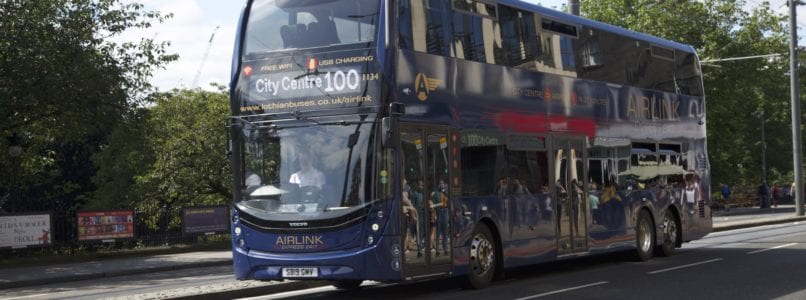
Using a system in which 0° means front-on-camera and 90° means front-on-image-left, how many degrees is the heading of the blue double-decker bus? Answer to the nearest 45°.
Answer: approximately 45°

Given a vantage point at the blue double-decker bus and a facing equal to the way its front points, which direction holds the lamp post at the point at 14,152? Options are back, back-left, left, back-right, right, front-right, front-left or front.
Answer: right

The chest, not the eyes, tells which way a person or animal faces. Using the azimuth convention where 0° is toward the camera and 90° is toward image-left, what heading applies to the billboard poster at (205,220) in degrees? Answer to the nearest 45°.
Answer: approximately 0°

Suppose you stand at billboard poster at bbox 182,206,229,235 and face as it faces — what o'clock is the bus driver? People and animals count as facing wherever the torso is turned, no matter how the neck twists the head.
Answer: The bus driver is roughly at 12 o'clock from the billboard poster.

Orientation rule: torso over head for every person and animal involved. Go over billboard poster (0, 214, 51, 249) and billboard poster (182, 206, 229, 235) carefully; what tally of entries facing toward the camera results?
2

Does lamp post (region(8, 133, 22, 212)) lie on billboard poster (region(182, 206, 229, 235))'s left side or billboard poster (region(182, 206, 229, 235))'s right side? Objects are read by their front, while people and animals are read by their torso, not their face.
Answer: on its right

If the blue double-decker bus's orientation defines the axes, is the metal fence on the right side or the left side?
on its right

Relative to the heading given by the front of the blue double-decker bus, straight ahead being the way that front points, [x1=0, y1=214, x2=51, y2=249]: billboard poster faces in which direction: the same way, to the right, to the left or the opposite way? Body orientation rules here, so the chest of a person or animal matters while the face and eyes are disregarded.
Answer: to the left

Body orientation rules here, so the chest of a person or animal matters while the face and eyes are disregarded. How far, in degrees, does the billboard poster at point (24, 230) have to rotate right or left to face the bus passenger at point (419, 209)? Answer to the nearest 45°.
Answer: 0° — it already faces them

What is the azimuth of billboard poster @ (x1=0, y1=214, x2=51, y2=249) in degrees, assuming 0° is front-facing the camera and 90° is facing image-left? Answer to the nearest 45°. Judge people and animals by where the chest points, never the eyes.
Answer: approximately 0°
